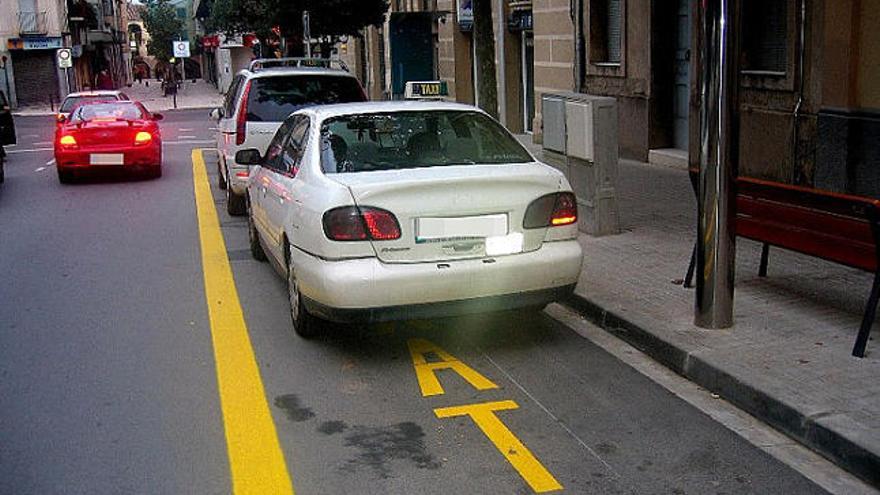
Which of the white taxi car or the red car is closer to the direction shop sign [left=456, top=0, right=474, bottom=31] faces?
the white taxi car

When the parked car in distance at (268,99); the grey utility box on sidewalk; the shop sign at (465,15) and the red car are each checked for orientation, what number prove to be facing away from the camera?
2

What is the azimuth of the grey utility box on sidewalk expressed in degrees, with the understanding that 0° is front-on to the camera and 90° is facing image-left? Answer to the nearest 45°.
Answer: approximately 45°

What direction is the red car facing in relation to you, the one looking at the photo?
facing away from the viewer

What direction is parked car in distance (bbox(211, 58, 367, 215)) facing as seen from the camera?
away from the camera

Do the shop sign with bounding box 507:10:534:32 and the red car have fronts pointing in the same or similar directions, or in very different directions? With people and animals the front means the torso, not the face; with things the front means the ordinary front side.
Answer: very different directions

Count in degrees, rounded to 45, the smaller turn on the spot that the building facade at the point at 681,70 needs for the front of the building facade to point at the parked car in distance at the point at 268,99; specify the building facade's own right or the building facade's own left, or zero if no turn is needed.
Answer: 0° — it already faces it

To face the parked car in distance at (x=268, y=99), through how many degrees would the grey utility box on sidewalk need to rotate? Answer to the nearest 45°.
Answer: approximately 90° to its right

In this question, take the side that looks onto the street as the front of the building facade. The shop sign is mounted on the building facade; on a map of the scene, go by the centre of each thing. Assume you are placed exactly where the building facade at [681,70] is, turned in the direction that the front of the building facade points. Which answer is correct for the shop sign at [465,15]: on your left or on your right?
on your right

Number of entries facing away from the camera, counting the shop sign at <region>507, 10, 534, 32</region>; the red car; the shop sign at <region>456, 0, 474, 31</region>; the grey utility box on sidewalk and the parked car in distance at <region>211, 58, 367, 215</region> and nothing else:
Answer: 2

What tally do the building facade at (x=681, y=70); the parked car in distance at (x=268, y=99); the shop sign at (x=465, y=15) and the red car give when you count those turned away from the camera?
2

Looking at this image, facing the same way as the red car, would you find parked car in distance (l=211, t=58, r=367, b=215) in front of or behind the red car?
behind
